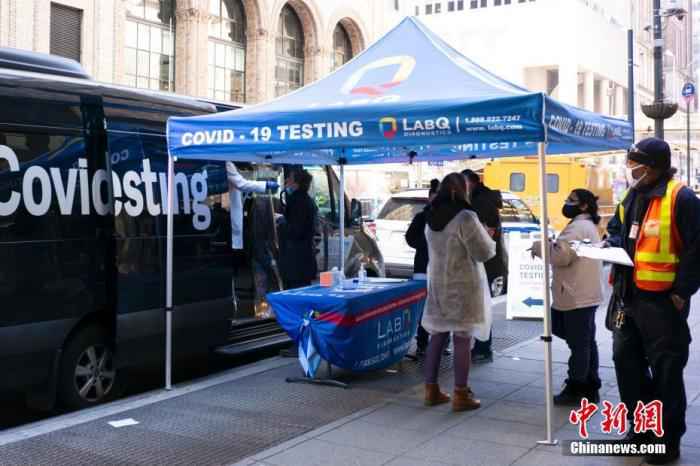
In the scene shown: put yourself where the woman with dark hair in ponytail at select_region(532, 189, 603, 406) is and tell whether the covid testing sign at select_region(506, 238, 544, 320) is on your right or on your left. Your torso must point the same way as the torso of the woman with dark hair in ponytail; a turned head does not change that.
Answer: on your right

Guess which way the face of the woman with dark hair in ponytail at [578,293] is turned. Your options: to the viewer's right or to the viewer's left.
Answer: to the viewer's left

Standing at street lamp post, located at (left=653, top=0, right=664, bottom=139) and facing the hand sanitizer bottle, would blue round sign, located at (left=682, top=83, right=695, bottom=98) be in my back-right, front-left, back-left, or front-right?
back-right

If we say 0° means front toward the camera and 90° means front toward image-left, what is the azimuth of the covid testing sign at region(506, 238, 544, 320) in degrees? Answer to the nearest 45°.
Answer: approximately 0°

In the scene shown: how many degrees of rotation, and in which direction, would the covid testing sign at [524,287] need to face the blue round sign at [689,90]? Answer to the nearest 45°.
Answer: approximately 180°
